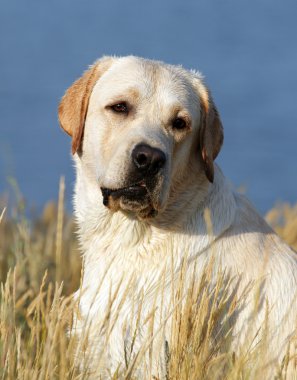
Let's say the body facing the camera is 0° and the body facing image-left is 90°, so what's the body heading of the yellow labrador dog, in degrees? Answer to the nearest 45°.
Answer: approximately 45°
